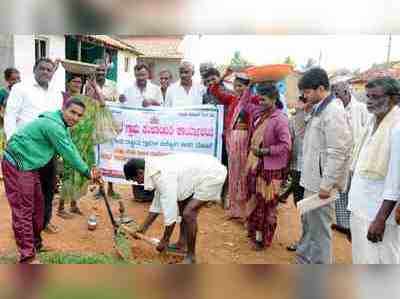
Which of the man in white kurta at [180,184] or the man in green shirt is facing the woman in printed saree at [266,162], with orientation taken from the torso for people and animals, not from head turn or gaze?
the man in green shirt

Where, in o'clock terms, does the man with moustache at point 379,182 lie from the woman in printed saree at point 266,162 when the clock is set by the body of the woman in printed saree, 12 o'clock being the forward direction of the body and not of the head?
The man with moustache is roughly at 10 o'clock from the woman in printed saree.

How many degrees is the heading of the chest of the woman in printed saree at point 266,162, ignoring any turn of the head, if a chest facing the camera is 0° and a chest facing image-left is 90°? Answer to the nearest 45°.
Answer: approximately 45°

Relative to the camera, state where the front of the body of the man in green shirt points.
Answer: to the viewer's right

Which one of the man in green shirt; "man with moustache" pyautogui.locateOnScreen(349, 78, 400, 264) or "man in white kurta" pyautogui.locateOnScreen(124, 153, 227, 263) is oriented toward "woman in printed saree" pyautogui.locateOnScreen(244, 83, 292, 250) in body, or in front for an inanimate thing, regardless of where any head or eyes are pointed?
the man in green shirt

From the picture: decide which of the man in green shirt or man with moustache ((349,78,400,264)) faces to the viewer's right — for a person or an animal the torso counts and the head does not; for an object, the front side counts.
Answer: the man in green shirt

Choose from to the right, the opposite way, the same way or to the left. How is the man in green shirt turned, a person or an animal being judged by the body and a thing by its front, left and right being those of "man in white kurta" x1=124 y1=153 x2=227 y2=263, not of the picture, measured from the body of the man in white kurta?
the opposite way

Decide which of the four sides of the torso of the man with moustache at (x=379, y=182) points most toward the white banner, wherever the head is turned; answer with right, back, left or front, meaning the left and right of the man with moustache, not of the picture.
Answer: right

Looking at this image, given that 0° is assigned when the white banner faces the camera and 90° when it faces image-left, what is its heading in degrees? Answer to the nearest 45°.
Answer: approximately 0°

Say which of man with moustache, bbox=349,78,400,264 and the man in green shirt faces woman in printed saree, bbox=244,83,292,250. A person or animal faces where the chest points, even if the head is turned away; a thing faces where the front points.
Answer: the man in green shirt
